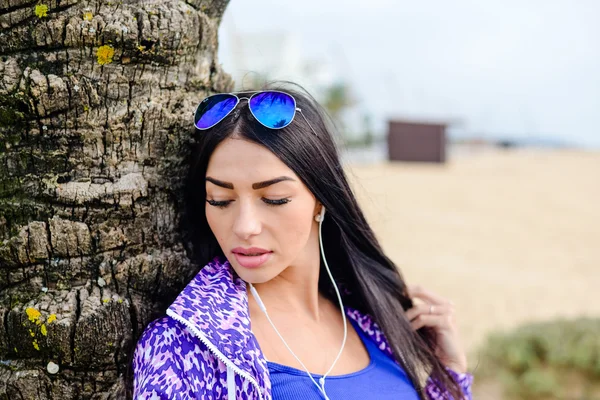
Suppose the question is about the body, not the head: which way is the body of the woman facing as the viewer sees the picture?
toward the camera

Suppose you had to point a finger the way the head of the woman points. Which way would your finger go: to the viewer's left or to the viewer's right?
to the viewer's left

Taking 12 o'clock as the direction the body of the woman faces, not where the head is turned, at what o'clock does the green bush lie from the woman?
The green bush is roughly at 7 o'clock from the woman.

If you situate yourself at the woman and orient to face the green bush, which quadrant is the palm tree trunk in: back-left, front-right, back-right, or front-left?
back-left
